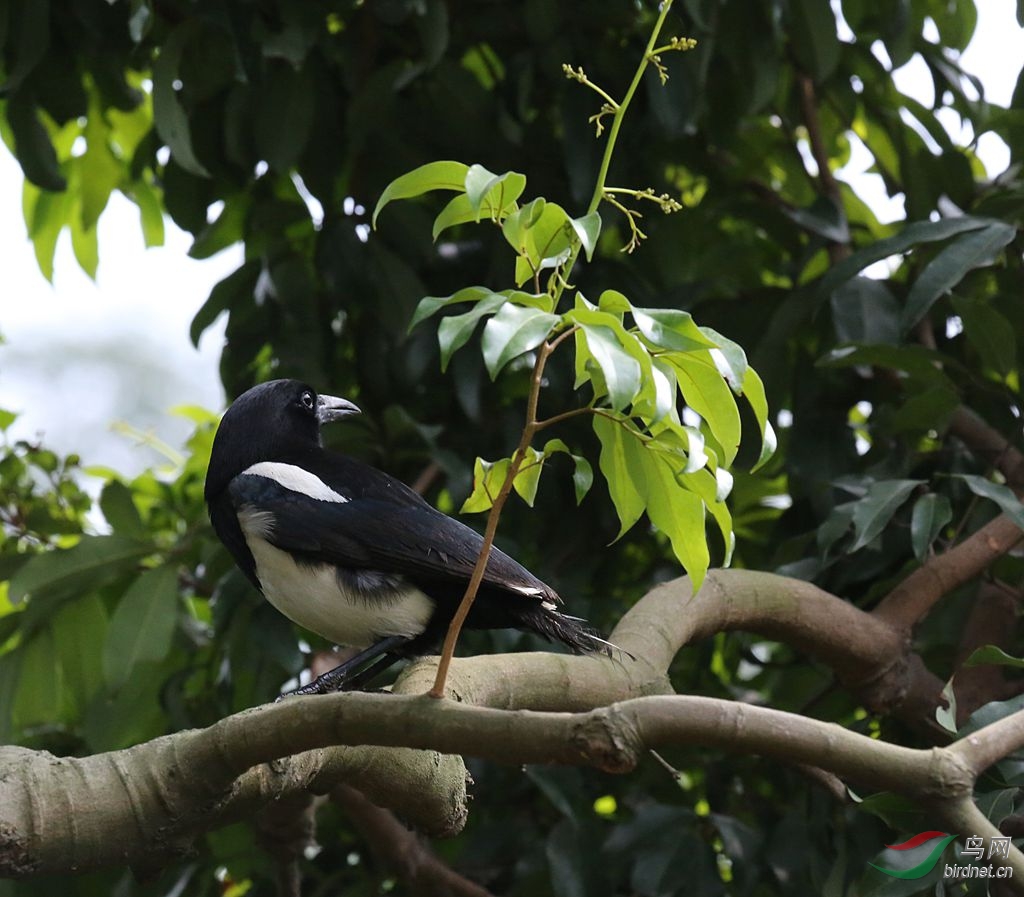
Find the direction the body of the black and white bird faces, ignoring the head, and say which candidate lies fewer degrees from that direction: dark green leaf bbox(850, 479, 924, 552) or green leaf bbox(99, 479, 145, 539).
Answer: the green leaf

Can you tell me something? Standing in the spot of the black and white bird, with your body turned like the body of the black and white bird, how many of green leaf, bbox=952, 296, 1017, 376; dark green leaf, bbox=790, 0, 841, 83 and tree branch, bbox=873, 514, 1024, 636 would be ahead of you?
0

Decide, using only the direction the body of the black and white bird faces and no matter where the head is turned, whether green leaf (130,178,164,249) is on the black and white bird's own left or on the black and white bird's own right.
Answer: on the black and white bird's own right

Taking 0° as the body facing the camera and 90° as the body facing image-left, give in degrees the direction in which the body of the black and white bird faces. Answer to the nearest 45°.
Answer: approximately 90°

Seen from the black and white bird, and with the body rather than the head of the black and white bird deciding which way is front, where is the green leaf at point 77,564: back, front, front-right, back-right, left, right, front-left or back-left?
front-right

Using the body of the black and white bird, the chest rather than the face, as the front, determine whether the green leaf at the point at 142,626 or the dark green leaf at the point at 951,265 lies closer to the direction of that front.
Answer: the green leaf

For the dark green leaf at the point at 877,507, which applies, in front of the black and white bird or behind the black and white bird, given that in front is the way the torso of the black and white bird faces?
behind

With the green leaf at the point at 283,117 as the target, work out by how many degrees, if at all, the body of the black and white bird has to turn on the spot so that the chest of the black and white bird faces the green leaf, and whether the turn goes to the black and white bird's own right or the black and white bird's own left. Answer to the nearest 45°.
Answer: approximately 90° to the black and white bird's own right

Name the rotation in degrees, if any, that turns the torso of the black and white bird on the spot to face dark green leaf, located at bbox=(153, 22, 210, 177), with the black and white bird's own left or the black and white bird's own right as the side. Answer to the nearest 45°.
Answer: approximately 90° to the black and white bird's own right

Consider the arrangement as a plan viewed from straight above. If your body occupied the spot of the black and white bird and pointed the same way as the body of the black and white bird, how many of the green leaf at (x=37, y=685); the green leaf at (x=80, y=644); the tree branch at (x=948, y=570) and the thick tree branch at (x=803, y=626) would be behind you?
2

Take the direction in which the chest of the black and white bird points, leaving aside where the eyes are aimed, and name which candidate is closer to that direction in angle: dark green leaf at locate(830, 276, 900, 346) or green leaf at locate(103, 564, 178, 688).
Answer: the green leaf

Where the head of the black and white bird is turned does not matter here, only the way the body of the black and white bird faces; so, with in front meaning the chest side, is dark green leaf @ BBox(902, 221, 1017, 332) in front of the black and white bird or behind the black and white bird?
behind
